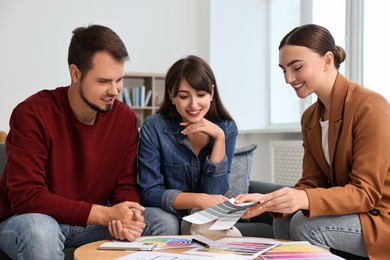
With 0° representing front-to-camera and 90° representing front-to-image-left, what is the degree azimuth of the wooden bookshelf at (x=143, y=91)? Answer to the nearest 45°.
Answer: approximately 0°

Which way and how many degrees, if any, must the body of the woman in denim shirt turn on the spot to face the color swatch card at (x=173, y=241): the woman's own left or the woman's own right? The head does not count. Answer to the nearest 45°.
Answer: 0° — they already face it

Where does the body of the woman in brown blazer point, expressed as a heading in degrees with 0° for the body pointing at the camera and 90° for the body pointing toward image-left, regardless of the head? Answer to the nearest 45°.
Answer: approximately 45°

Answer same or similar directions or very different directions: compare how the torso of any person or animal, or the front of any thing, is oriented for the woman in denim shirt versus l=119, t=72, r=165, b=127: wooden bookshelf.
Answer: same or similar directions

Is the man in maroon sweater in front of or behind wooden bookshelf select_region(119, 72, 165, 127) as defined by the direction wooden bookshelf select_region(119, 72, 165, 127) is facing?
in front

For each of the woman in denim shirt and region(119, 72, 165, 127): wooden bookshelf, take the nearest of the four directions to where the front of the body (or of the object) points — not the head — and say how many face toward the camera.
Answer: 2

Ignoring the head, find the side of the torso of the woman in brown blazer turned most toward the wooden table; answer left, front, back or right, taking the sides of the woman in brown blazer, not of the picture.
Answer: front

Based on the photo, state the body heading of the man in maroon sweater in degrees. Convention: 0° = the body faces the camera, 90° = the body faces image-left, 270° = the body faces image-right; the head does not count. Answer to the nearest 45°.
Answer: approximately 315°

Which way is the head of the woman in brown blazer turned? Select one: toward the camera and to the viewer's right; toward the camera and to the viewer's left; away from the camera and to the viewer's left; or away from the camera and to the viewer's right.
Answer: toward the camera and to the viewer's left

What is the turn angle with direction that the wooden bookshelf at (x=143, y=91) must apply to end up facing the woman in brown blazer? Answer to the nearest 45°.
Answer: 0° — it already faces them

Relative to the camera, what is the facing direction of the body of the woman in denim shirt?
toward the camera

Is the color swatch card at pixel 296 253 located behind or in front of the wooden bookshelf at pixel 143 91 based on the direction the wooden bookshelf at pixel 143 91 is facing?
in front

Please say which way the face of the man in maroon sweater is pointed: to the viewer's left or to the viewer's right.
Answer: to the viewer's right

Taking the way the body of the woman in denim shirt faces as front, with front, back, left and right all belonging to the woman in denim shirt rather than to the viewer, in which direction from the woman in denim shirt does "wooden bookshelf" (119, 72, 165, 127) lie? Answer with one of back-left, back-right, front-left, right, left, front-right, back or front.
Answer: back

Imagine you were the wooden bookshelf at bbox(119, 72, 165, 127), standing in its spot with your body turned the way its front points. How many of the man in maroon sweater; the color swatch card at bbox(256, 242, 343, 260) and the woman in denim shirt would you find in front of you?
3

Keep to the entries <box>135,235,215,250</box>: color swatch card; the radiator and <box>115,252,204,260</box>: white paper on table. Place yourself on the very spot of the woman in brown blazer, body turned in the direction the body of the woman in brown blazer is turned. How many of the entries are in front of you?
2
